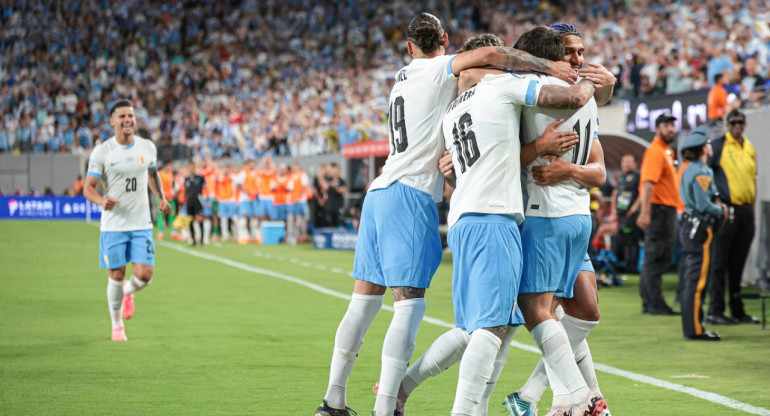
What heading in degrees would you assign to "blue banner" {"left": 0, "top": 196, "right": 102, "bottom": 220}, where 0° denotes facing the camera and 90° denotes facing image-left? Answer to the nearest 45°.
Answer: approximately 0°

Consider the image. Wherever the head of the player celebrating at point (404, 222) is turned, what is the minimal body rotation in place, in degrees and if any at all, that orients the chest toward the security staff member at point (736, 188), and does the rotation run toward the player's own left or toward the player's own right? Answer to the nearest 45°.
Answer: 0° — they already face them

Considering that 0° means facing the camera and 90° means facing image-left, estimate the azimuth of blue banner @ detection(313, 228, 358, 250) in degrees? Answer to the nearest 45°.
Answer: approximately 0°

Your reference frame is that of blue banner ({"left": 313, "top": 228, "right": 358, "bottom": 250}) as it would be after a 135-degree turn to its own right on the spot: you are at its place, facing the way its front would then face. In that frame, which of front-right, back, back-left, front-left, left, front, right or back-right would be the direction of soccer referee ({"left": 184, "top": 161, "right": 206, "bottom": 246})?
front-left
